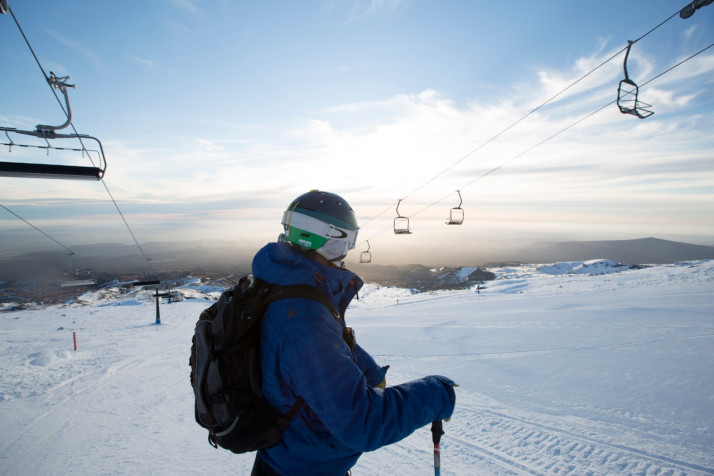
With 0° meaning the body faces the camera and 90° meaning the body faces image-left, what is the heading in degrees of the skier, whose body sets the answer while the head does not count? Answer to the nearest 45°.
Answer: approximately 270°

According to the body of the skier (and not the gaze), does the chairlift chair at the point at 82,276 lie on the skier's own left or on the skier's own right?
on the skier's own left
